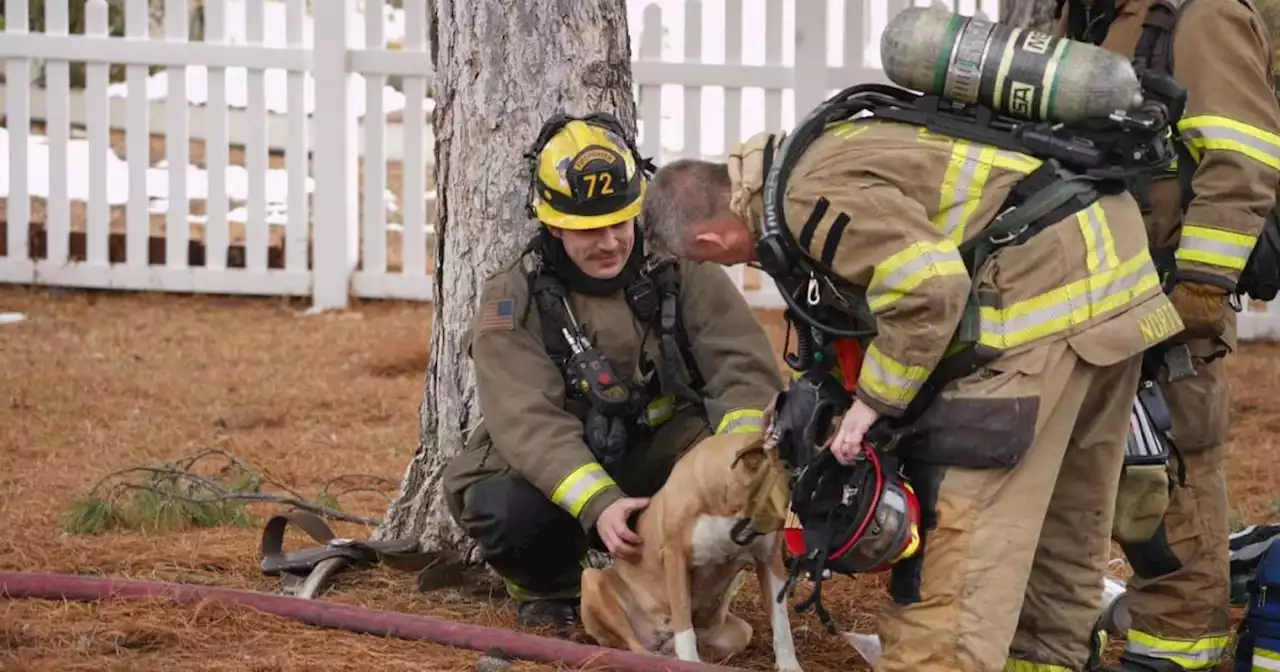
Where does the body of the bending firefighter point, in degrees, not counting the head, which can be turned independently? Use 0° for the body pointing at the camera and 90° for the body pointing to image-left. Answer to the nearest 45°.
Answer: approximately 90°

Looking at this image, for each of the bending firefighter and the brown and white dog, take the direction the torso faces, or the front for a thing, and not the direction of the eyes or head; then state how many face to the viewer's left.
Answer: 1

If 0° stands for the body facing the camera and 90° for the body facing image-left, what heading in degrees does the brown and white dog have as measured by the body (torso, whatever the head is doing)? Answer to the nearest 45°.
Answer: approximately 315°

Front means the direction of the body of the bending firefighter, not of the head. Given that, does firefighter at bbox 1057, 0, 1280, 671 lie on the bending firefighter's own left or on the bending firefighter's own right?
on the bending firefighter's own right
